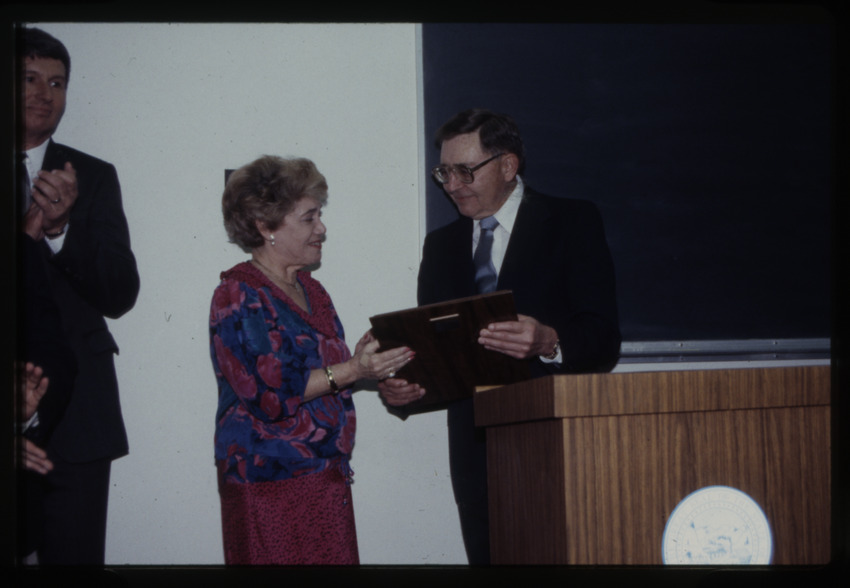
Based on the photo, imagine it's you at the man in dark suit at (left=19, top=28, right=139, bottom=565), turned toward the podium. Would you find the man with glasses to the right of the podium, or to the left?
left

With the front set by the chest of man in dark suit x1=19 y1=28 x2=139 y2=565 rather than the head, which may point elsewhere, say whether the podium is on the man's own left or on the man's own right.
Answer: on the man's own left

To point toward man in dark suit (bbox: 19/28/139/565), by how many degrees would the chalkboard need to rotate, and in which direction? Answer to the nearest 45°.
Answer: approximately 45° to its right

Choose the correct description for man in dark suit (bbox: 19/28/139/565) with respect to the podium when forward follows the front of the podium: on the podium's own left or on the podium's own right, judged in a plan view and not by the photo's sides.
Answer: on the podium's own right

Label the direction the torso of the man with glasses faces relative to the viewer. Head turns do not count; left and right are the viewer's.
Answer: facing the viewer and to the left of the viewer

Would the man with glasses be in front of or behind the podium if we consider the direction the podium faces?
behind

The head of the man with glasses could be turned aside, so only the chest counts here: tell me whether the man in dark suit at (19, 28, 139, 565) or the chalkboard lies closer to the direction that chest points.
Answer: the man in dark suit

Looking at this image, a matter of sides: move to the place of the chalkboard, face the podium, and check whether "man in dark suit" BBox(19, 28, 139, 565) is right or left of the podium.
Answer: right

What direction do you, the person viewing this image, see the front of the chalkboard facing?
facing the viewer

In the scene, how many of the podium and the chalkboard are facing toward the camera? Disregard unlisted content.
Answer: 2

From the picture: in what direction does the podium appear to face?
toward the camera

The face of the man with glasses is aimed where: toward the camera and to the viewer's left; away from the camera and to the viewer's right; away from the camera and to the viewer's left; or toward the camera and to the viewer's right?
toward the camera and to the viewer's left

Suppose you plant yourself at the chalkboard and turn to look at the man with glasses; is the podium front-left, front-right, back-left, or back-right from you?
front-left

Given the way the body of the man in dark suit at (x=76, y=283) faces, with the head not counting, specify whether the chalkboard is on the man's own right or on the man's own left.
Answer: on the man's own left

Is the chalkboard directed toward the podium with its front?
yes
